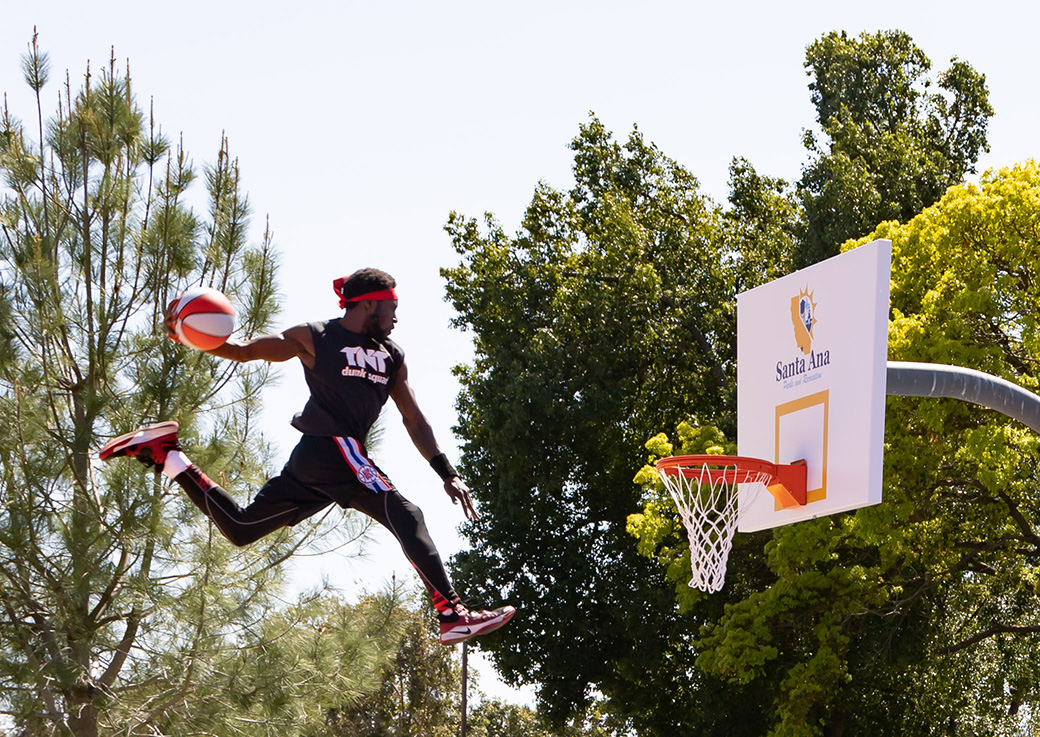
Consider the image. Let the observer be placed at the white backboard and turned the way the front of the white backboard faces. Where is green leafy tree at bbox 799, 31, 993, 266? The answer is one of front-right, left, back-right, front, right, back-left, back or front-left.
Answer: back-right

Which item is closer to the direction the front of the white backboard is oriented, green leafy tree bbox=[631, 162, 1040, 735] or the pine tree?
the pine tree

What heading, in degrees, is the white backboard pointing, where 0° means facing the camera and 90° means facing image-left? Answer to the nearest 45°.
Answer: approximately 45°

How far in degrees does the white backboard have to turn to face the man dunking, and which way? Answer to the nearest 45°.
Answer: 0° — it already faces them

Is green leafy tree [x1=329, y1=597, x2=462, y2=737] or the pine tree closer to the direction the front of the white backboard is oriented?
the pine tree

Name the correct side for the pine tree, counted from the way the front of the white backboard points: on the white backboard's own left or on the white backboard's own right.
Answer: on the white backboard's own right

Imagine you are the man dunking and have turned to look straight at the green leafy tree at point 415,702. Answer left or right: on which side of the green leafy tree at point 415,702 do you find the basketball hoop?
right

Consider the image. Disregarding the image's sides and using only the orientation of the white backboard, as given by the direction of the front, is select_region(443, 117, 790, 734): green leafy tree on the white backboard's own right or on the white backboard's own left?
on the white backboard's own right

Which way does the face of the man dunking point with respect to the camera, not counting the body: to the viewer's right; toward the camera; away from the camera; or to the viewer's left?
to the viewer's right

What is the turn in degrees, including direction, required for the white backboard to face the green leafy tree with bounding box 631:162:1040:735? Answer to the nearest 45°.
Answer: approximately 135° to its right
